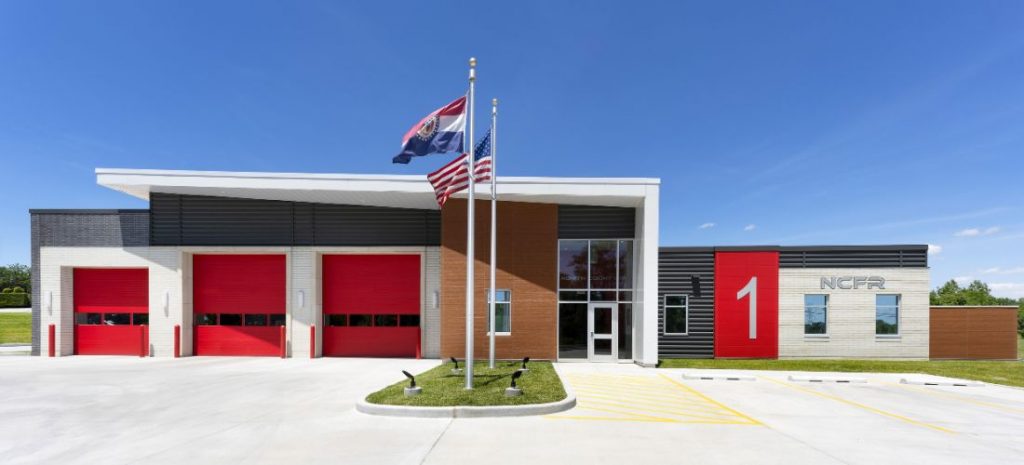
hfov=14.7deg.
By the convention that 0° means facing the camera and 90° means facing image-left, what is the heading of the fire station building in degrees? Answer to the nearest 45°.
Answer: approximately 0°

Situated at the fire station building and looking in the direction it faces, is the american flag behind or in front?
in front

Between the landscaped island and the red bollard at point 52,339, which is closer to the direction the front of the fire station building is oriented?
the landscaped island

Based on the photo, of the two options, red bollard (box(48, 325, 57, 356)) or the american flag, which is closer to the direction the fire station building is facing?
the american flag

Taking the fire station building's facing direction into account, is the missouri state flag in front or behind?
in front

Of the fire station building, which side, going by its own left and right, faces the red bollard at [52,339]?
right
